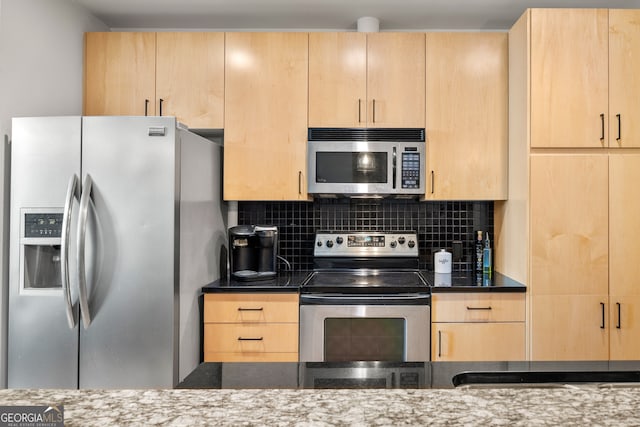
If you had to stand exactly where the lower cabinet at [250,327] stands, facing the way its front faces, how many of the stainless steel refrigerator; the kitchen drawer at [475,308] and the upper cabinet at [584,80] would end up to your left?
2

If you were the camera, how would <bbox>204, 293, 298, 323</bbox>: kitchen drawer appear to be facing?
facing the viewer

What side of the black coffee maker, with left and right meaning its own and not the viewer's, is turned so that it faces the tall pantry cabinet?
left

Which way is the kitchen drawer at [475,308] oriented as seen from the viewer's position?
toward the camera

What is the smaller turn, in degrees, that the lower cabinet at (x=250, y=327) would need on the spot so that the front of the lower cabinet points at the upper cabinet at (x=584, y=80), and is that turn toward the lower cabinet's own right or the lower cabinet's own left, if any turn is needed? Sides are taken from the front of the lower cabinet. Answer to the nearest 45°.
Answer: approximately 90° to the lower cabinet's own left

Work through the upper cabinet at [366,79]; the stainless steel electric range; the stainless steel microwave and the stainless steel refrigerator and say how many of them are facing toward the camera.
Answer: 4

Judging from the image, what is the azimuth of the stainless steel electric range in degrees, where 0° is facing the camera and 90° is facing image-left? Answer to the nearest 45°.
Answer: approximately 0°

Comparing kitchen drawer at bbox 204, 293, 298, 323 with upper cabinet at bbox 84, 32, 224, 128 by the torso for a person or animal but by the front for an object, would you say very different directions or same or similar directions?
same or similar directions

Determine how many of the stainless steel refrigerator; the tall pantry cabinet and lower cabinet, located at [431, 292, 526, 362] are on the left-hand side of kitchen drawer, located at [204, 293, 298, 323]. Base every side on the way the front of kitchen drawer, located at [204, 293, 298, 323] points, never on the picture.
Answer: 2

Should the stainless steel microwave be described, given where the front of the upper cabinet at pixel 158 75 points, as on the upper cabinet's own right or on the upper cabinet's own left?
on the upper cabinet's own left

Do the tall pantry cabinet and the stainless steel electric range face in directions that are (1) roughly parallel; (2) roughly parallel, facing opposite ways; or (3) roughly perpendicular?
roughly parallel

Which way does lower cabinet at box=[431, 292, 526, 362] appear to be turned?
toward the camera
